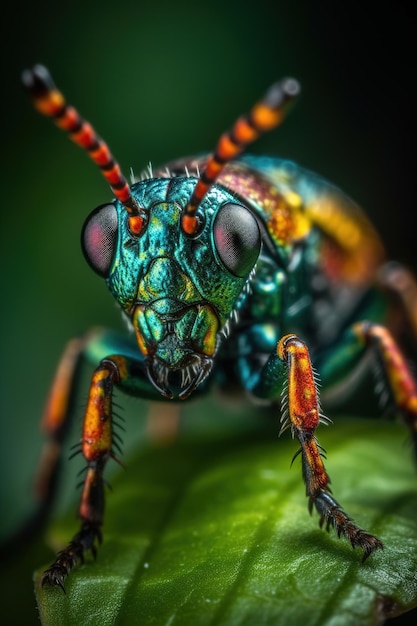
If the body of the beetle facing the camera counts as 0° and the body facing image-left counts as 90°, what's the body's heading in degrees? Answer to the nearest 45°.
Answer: approximately 45°
